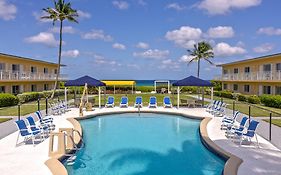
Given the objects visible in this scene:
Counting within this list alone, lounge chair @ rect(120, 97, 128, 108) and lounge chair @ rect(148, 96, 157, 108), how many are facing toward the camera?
2

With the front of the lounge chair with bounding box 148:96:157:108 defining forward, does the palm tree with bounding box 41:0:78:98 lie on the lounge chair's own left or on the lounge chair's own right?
on the lounge chair's own right

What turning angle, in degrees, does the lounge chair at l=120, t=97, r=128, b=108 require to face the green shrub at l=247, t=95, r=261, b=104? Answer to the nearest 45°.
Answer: approximately 90° to its left

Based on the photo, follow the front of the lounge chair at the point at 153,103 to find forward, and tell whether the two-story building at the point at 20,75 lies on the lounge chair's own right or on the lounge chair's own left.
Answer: on the lounge chair's own right

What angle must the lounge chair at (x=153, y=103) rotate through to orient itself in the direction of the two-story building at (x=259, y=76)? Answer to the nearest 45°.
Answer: approximately 135° to its left

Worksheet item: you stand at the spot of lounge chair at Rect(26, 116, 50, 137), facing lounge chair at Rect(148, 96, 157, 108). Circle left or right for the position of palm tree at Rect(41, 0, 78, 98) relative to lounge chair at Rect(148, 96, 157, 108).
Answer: left

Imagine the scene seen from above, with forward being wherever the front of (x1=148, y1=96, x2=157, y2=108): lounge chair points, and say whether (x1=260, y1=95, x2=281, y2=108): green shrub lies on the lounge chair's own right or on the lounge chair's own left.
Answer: on the lounge chair's own left
